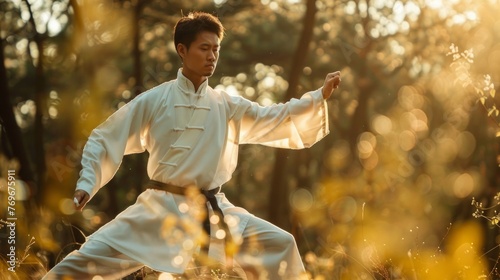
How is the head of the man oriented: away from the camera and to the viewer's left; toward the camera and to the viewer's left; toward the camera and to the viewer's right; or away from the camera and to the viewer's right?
toward the camera and to the viewer's right

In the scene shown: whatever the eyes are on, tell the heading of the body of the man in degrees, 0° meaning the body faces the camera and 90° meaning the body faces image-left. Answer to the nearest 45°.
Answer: approximately 315°

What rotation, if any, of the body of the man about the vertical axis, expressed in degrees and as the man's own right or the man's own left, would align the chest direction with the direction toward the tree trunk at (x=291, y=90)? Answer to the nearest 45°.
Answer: approximately 135° to the man's own left
